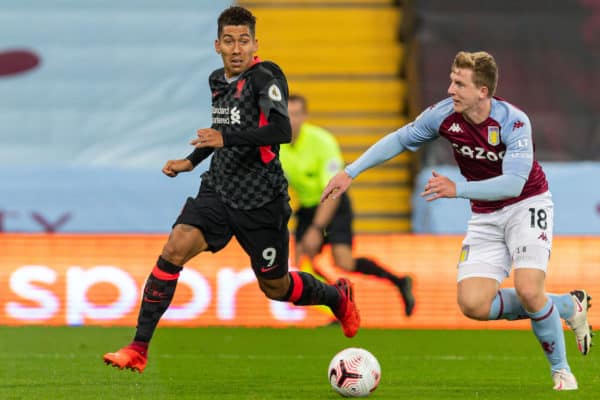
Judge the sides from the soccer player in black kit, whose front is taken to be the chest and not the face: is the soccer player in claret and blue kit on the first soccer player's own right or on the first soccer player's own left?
on the first soccer player's own left

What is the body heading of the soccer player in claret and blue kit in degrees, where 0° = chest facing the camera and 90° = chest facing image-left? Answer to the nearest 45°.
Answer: approximately 45°

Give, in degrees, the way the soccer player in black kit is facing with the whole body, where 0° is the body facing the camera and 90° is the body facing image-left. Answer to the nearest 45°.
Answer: approximately 45°

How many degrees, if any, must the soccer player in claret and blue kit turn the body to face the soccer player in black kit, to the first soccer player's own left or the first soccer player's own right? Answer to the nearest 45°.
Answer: approximately 45° to the first soccer player's own right

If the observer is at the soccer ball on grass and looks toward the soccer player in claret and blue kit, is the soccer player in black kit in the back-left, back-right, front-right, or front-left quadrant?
back-left

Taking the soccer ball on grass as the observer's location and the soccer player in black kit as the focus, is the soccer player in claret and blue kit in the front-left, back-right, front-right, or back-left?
back-right
